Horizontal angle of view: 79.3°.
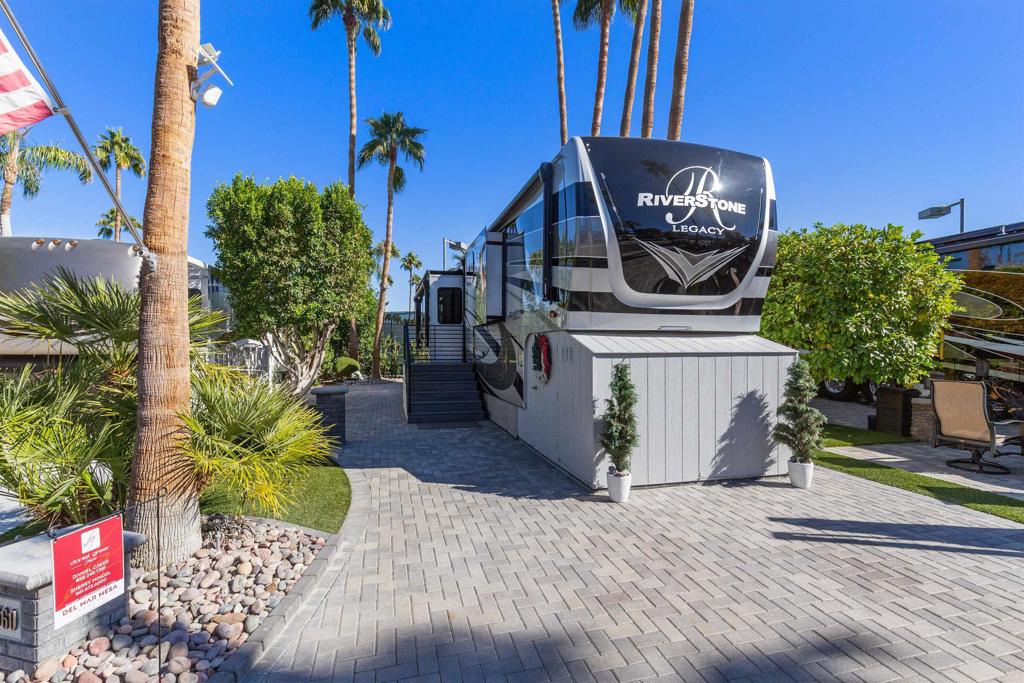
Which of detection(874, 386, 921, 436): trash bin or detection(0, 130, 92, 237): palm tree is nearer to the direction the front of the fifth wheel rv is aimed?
the trash bin

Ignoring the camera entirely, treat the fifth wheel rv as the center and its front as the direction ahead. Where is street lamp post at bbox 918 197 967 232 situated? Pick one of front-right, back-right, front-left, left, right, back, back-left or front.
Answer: left

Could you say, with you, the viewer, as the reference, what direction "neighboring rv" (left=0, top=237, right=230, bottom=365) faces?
facing the viewer

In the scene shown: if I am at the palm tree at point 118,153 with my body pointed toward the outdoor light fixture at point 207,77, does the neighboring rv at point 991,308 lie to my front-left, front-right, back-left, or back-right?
front-left

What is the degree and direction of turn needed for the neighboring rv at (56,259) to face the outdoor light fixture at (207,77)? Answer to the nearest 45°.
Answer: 0° — it already faces it

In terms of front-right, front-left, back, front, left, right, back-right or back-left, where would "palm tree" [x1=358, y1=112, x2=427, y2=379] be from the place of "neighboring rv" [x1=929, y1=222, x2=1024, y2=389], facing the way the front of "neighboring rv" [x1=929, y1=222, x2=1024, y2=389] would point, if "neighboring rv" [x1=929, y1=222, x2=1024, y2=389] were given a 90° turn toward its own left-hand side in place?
back-left

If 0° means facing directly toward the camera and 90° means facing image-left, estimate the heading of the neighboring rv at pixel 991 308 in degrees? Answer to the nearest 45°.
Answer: approximately 315°

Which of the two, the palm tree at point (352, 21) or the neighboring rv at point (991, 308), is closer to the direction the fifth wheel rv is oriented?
the neighboring rv

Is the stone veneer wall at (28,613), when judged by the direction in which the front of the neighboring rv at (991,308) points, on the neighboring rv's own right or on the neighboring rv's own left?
on the neighboring rv's own right

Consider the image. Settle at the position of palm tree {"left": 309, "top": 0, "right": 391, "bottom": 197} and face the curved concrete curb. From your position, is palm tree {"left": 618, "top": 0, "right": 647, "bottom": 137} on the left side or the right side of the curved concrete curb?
left

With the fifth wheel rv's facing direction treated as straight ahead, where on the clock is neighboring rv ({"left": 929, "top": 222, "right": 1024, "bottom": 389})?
The neighboring rv is roughly at 9 o'clock from the fifth wheel rv.
